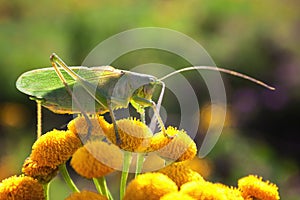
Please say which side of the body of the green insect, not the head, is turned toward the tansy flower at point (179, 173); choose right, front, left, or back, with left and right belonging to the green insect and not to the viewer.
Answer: front

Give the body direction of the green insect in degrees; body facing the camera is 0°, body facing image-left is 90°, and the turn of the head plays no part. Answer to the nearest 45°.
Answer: approximately 270°

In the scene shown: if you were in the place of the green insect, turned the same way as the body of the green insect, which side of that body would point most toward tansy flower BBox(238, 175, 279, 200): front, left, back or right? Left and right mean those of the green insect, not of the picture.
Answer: front

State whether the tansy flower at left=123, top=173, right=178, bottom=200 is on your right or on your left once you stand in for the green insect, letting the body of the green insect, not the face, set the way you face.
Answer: on your right
